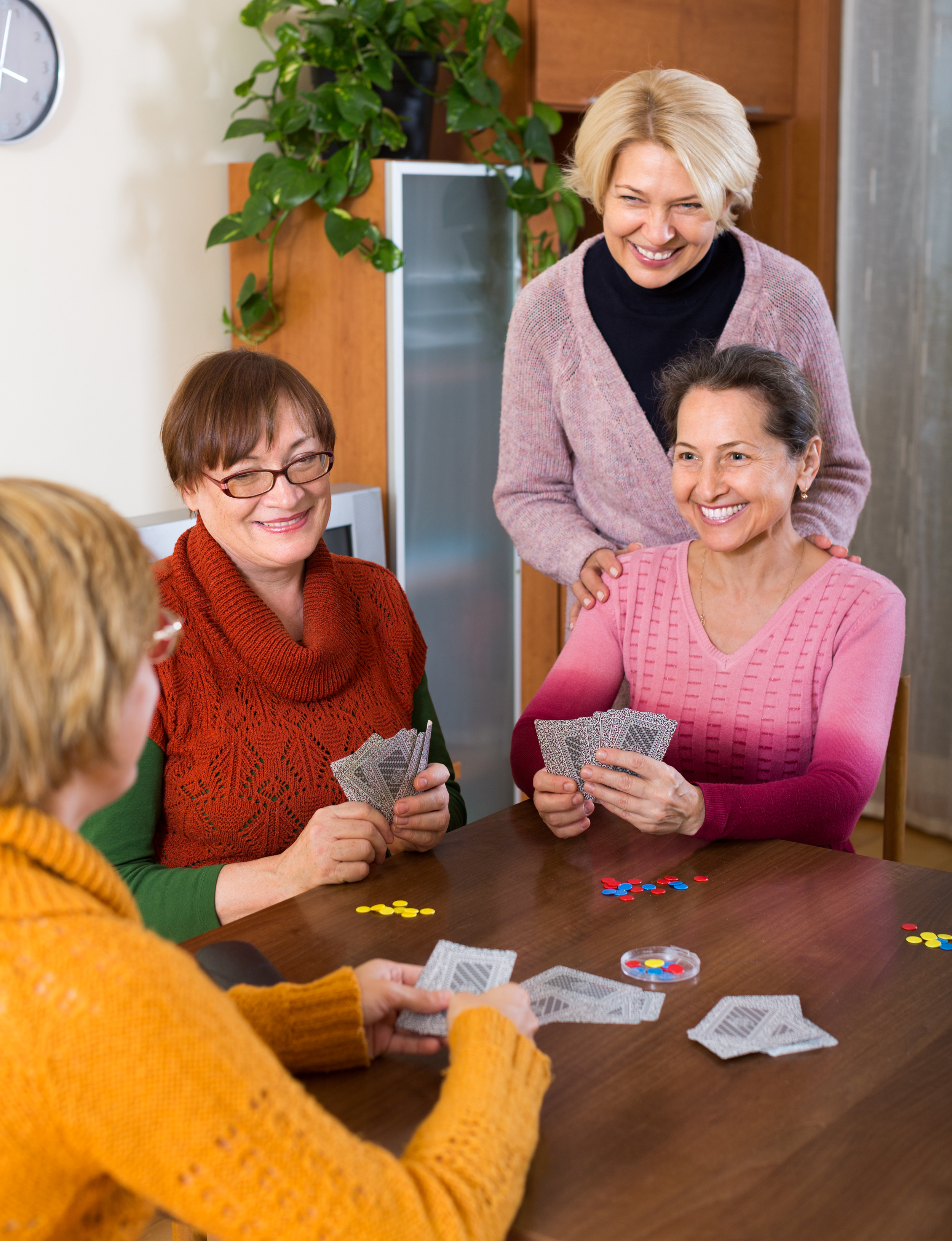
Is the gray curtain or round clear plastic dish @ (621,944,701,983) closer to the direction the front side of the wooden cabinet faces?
the round clear plastic dish

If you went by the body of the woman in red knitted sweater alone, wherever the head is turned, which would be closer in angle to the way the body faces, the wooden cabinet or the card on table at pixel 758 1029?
the card on table

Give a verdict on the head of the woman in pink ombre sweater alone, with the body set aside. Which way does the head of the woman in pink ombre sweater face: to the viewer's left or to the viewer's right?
to the viewer's left

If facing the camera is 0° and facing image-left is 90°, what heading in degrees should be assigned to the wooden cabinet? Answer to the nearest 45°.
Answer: approximately 0°

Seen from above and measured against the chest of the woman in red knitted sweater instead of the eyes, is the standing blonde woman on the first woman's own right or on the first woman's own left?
on the first woman's own left

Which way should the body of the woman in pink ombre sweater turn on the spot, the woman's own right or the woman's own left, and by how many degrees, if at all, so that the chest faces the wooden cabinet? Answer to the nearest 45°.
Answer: approximately 135° to the woman's own right

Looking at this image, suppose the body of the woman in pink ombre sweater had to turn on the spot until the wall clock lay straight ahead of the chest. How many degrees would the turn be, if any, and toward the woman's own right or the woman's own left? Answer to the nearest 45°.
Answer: approximately 90° to the woman's own right
